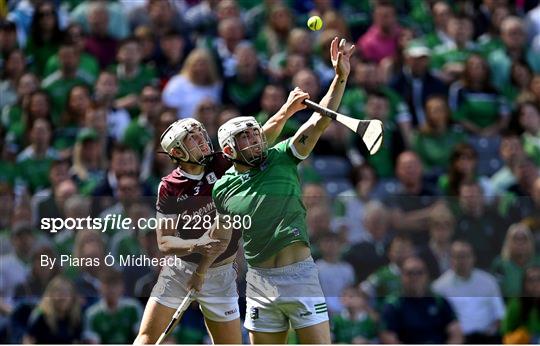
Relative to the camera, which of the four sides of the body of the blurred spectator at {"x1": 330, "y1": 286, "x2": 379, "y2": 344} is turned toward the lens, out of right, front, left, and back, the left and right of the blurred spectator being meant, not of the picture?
front

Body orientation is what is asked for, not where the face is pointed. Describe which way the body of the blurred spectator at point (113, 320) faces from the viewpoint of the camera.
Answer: toward the camera

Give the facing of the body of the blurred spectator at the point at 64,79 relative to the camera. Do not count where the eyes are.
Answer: toward the camera

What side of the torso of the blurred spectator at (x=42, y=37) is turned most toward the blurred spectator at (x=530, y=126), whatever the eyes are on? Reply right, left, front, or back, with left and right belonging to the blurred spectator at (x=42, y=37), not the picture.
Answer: left

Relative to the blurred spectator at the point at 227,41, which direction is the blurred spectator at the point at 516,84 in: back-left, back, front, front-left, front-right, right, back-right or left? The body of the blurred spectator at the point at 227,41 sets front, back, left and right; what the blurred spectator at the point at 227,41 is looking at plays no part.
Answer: left
